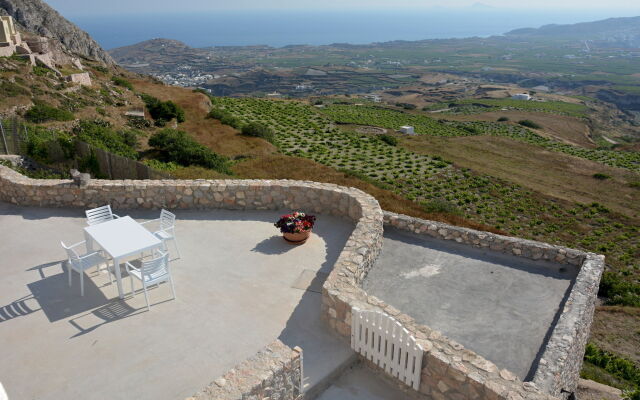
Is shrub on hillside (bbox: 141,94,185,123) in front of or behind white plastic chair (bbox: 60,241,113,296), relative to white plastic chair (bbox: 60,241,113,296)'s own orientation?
in front

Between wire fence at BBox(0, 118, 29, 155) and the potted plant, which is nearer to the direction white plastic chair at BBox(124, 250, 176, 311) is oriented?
the wire fence

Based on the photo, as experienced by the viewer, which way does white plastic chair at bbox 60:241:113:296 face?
facing away from the viewer and to the right of the viewer

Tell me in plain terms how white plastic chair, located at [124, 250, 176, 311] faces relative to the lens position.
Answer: facing away from the viewer and to the left of the viewer

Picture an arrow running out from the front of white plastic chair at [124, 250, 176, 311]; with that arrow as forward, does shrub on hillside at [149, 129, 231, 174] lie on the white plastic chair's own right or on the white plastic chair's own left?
on the white plastic chair's own right

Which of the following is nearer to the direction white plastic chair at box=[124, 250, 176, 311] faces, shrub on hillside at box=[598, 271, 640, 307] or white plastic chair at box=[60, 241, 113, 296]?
the white plastic chair

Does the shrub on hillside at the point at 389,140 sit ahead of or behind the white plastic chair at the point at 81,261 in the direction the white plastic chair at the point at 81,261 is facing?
ahead

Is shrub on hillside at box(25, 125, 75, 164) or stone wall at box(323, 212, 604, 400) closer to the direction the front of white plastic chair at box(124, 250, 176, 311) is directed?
the shrub on hillside

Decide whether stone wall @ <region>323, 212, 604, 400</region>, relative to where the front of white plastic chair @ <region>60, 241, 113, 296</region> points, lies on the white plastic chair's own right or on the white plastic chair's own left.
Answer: on the white plastic chair's own right

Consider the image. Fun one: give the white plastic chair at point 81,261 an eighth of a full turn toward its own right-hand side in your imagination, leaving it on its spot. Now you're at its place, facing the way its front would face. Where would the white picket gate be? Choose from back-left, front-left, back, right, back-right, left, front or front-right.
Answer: front-right

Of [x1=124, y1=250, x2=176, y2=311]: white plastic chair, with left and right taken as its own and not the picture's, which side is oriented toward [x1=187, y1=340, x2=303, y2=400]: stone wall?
back

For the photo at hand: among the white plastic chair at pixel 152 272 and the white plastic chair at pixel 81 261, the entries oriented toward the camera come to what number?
0

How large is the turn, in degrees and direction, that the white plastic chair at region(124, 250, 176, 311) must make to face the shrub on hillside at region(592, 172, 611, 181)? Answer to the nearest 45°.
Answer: approximately 90° to its right

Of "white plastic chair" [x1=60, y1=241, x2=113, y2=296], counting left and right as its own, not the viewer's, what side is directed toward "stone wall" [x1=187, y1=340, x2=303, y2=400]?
right
